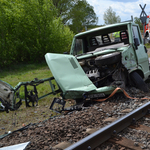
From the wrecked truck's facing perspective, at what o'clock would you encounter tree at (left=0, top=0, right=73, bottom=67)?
The tree is roughly at 4 o'clock from the wrecked truck.

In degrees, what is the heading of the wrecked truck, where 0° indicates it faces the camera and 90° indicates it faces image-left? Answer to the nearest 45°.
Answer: approximately 45°

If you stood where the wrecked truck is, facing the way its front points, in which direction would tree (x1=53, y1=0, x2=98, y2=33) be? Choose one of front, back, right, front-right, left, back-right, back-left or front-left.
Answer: back-right
